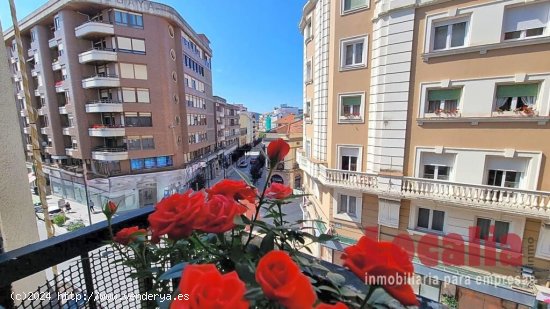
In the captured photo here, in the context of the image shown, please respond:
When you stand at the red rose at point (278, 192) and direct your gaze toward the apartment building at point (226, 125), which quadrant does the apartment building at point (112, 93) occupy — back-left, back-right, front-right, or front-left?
front-left

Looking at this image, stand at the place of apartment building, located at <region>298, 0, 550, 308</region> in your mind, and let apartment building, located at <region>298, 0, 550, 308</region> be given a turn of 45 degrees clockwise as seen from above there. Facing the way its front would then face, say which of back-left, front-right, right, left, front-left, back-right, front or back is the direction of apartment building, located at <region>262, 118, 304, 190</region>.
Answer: front-right

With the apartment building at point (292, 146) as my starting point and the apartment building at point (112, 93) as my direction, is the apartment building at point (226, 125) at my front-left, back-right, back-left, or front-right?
front-right

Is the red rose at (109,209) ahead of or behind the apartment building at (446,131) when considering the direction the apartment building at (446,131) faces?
ahead

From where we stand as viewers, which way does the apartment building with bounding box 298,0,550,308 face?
facing the viewer and to the left of the viewer

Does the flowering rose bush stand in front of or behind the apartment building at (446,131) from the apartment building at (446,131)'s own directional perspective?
in front

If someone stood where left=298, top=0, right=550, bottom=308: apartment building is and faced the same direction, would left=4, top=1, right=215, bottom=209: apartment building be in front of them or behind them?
in front

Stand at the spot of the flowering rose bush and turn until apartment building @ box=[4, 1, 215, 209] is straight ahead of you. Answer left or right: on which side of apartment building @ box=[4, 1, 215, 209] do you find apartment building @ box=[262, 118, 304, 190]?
right

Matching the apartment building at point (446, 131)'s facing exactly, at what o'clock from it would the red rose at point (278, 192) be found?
The red rose is roughly at 11 o'clock from the apartment building.

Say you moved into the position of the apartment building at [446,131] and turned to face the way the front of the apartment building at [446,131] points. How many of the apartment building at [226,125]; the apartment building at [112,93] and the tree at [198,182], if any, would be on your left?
0

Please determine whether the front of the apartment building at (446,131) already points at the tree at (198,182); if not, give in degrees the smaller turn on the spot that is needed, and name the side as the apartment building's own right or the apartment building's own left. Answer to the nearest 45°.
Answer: approximately 45° to the apartment building's own right

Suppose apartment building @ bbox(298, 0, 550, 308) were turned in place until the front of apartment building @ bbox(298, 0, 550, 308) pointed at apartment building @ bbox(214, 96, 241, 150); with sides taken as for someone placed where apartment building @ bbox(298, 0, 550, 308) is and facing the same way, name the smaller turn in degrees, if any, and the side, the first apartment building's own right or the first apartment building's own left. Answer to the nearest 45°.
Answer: approximately 90° to the first apartment building's own right
